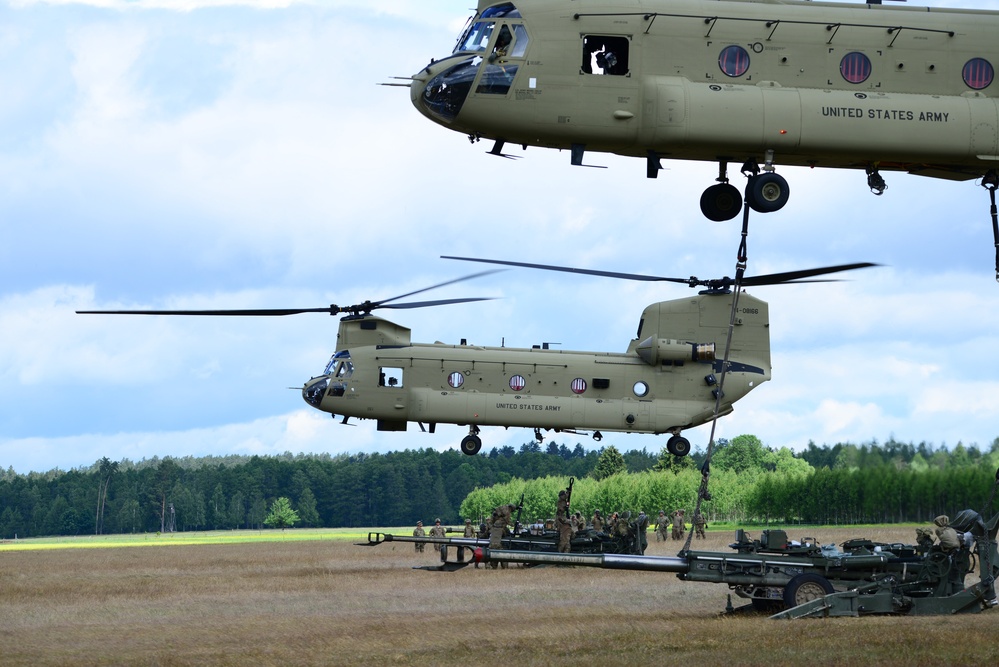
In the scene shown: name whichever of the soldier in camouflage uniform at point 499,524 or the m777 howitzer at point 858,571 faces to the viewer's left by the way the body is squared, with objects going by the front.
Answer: the m777 howitzer

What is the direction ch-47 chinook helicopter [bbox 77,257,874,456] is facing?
to the viewer's left

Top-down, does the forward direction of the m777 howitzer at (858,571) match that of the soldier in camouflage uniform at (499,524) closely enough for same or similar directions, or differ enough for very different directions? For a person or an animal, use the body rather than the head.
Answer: very different directions

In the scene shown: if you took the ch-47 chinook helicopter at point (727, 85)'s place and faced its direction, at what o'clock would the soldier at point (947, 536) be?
The soldier is roughly at 4 o'clock from the ch-47 chinook helicopter.

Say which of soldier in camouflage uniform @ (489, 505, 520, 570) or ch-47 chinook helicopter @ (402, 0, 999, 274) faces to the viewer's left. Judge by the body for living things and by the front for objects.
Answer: the ch-47 chinook helicopter

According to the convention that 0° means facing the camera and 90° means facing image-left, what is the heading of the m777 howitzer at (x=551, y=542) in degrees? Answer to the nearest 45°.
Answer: approximately 90°

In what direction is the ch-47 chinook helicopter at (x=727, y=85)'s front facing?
to the viewer's left

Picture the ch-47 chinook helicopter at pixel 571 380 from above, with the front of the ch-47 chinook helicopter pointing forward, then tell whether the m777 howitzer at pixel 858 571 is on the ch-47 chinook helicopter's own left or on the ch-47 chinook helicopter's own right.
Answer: on the ch-47 chinook helicopter's own left

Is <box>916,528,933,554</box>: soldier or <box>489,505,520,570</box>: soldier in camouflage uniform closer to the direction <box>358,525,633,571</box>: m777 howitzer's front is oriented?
the soldier in camouflage uniform

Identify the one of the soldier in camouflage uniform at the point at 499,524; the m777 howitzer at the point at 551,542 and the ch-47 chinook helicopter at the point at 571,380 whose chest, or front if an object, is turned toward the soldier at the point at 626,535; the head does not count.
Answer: the soldier in camouflage uniform

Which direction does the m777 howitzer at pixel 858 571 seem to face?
to the viewer's left
